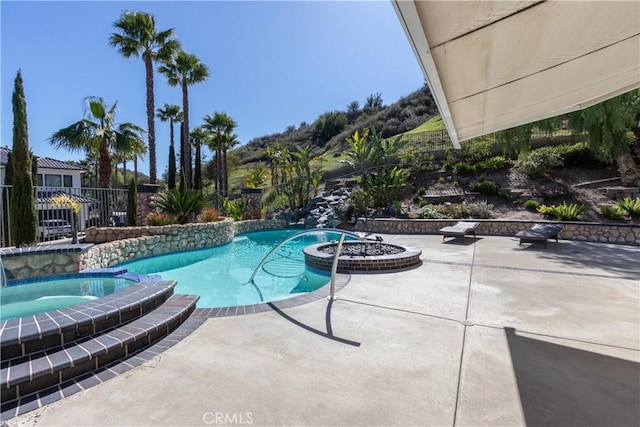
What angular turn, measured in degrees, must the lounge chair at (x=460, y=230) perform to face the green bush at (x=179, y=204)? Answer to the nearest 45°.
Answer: approximately 45° to its right

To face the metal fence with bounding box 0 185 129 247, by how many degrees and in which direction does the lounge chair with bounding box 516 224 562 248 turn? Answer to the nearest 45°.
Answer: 0° — it already faces it

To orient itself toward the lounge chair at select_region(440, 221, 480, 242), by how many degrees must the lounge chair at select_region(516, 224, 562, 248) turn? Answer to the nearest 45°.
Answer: approximately 45° to its right

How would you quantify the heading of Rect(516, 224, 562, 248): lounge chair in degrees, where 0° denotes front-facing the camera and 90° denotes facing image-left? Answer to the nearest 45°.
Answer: approximately 45°

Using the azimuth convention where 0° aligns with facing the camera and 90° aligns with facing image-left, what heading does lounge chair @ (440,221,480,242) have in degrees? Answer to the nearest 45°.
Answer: approximately 45°

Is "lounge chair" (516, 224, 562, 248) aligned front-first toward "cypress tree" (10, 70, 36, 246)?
yes

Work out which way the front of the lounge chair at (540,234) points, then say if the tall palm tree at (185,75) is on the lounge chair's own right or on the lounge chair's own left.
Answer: on the lounge chair's own right

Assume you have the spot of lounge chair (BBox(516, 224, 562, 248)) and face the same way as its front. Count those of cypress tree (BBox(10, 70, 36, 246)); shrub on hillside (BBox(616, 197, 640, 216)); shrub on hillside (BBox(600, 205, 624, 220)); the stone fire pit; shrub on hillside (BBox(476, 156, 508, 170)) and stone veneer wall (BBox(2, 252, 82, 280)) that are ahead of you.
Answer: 3

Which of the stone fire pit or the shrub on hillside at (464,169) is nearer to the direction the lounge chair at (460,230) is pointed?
the stone fire pit

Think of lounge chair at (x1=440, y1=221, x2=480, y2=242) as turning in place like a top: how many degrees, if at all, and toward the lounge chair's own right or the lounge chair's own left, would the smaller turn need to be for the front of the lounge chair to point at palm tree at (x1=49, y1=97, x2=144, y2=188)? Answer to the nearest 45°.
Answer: approximately 45° to the lounge chair's own right

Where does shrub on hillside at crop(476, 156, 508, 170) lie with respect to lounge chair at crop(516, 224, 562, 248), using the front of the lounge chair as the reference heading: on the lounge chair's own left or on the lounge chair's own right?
on the lounge chair's own right

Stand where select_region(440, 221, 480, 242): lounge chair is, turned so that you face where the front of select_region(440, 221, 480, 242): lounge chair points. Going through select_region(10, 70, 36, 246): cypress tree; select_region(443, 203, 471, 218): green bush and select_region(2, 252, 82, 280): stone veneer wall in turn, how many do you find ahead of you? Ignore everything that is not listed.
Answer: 2

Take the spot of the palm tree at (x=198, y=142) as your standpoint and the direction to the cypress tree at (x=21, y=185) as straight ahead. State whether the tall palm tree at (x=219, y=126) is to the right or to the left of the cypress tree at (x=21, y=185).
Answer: left

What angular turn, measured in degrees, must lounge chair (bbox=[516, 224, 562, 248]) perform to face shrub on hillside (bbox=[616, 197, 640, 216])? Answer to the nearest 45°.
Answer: approximately 180°

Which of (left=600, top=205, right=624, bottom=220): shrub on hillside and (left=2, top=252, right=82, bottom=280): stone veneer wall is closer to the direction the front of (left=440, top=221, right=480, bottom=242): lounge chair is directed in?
the stone veneer wall
